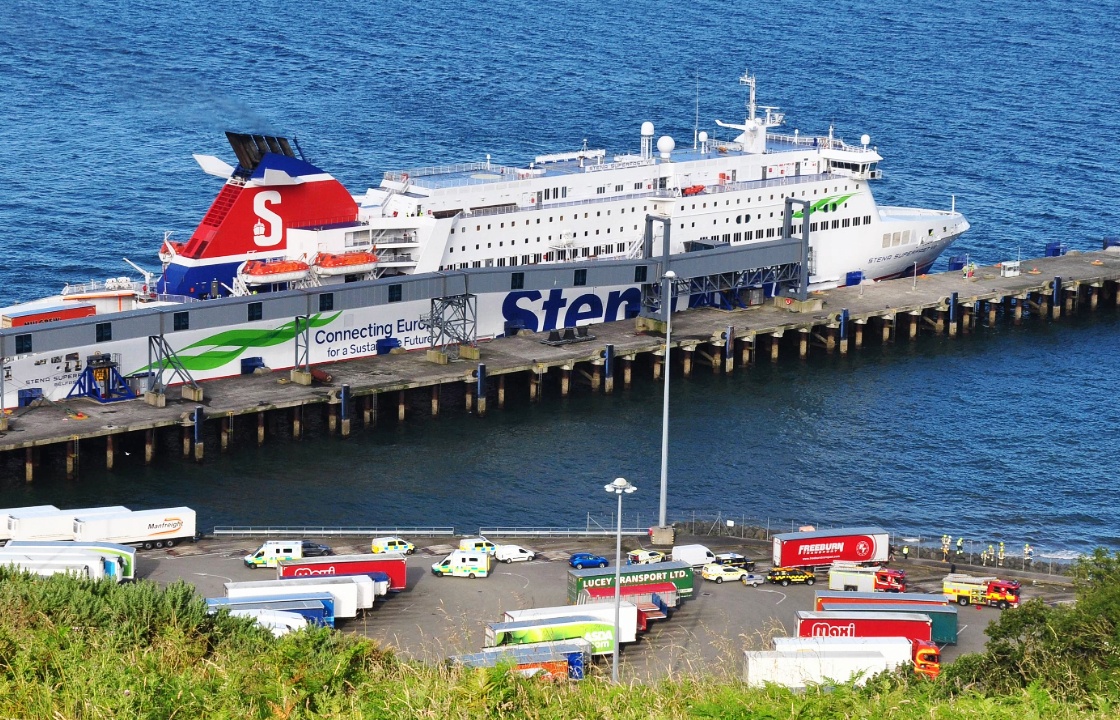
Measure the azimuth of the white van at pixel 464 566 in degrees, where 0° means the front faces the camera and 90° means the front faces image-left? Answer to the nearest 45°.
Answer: approximately 90°

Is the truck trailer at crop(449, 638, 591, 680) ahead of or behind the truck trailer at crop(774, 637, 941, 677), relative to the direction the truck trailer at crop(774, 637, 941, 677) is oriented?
behind

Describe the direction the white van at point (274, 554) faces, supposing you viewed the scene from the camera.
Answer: facing to the left of the viewer

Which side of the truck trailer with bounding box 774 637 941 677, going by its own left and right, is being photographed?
right

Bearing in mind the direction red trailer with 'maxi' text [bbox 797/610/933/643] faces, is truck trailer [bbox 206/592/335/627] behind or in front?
behind

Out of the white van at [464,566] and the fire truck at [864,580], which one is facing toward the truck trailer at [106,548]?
the white van

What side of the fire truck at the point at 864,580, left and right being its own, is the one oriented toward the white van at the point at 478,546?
back

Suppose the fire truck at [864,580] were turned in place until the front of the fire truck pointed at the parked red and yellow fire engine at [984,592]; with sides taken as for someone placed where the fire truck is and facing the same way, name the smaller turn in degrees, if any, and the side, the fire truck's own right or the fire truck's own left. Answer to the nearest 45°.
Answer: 0° — it already faces it

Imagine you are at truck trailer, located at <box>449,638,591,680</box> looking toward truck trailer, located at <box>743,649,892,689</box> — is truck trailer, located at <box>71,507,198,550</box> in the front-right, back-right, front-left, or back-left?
back-left

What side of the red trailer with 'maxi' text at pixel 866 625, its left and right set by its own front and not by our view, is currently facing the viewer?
right

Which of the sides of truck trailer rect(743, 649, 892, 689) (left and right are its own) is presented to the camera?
right
